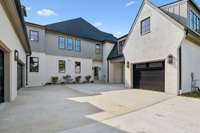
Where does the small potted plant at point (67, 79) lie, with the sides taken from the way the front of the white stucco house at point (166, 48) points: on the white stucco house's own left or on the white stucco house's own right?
on the white stucco house's own right

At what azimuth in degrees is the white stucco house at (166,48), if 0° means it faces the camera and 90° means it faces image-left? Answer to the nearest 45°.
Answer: approximately 45°

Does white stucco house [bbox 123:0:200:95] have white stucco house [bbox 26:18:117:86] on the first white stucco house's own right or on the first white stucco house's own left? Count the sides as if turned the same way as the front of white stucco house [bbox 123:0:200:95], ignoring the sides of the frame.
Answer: on the first white stucco house's own right
